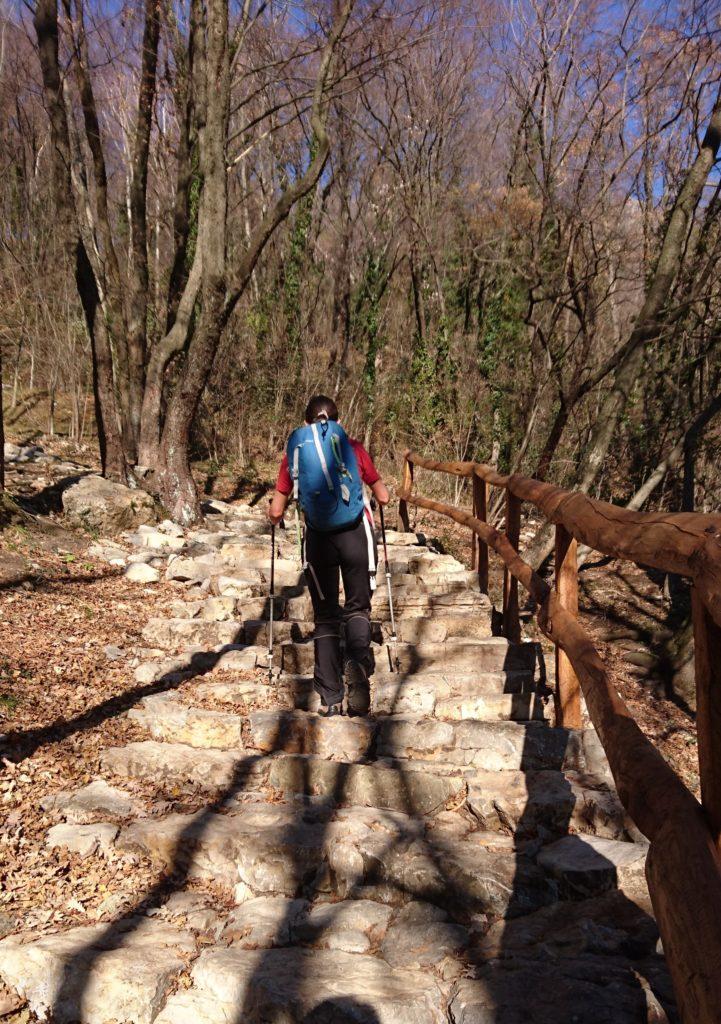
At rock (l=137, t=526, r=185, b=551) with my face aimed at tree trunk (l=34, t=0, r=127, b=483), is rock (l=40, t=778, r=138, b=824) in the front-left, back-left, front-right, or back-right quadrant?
back-left

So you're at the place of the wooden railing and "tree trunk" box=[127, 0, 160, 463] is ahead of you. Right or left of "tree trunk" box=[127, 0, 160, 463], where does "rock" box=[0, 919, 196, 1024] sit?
left

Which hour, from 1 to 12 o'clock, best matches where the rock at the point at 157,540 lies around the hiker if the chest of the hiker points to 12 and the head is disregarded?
The rock is roughly at 11 o'clock from the hiker.

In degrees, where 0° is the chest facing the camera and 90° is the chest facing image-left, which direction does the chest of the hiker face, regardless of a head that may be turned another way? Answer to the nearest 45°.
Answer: approximately 180°

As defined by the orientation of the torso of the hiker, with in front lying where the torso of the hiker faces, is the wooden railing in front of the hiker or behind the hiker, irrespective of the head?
behind

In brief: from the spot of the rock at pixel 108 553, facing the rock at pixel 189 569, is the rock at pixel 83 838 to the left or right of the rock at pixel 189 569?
right

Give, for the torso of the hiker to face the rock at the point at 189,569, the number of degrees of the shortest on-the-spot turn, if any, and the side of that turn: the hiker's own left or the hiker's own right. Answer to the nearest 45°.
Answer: approximately 45° to the hiker's own left

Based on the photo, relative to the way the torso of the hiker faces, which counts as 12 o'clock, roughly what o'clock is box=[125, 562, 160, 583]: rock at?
The rock is roughly at 11 o'clock from the hiker.

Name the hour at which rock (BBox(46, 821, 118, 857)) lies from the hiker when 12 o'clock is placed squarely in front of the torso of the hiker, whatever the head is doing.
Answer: The rock is roughly at 7 o'clock from the hiker.
